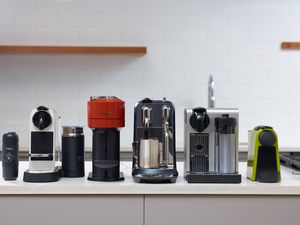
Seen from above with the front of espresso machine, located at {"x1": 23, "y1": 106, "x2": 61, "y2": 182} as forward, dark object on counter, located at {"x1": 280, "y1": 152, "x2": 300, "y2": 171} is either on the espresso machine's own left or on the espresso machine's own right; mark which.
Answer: on the espresso machine's own left

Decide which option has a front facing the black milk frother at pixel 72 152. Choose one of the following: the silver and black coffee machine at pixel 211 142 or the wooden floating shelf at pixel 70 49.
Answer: the wooden floating shelf

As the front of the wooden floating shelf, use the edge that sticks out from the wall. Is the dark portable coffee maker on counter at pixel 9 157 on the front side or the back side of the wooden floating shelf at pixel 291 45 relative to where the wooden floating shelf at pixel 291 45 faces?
on the front side

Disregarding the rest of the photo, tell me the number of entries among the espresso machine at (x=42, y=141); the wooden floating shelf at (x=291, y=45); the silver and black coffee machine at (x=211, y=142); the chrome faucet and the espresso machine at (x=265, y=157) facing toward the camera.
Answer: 5

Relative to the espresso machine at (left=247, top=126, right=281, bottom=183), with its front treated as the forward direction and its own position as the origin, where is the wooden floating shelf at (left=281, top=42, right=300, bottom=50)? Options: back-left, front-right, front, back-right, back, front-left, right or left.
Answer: back

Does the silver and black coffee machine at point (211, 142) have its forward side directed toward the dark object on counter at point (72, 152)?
no

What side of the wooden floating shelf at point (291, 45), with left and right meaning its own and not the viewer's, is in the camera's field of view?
front

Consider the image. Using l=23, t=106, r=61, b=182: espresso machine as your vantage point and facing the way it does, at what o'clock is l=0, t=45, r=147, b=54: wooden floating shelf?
The wooden floating shelf is roughly at 6 o'clock from the espresso machine.

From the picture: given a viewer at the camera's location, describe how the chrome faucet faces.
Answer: facing the viewer

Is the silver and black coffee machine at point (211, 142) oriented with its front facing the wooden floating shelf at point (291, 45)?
no

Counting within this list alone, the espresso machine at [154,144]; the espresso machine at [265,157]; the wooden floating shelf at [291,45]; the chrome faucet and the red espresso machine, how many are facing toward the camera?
5

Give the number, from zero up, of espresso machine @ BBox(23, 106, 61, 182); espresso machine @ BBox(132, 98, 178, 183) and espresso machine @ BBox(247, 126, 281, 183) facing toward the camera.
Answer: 3

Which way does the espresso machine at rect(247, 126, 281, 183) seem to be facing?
toward the camera

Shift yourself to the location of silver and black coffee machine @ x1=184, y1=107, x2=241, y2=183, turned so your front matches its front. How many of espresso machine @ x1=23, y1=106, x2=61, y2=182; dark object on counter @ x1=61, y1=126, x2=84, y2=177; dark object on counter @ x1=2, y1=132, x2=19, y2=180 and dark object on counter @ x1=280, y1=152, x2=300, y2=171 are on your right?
3

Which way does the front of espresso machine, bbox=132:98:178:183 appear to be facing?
toward the camera
